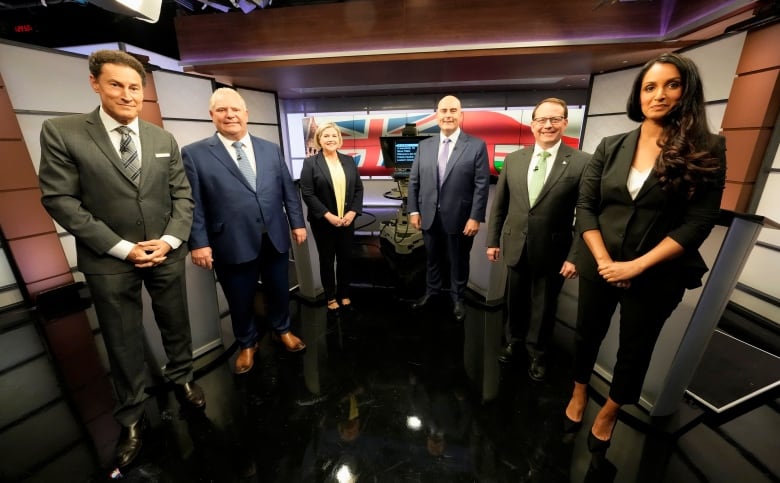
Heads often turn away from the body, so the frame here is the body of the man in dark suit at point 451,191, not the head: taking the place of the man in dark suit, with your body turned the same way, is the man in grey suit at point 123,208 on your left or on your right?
on your right

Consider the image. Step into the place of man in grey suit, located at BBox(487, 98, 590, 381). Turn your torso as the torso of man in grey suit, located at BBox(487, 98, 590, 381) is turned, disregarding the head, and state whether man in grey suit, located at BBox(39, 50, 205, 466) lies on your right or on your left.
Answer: on your right

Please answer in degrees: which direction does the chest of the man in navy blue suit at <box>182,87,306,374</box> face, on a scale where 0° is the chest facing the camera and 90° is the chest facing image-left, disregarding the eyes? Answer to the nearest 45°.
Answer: approximately 0°

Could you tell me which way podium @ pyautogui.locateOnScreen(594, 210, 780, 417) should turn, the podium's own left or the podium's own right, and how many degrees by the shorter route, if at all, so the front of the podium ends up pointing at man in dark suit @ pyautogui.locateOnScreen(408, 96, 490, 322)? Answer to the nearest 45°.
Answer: approximately 45° to the podium's own right

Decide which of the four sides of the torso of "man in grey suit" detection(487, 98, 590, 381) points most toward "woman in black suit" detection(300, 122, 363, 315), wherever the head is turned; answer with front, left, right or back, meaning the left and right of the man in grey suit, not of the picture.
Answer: right

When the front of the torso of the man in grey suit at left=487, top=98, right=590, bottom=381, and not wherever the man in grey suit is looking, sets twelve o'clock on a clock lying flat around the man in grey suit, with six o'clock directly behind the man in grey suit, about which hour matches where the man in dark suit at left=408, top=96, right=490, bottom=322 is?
The man in dark suit is roughly at 4 o'clock from the man in grey suit.

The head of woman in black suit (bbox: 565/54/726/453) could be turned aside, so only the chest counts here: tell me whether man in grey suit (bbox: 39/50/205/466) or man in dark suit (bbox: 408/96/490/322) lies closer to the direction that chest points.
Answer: the man in grey suit

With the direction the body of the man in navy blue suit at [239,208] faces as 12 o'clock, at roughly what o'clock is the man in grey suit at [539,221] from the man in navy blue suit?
The man in grey suit is roughly at 10 o'clock from the man in navy blue suit.

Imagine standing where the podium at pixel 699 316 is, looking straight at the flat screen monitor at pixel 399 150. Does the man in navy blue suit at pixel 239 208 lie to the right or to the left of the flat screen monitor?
left

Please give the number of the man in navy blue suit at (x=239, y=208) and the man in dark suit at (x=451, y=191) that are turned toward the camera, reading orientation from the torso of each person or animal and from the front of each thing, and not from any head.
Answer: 2

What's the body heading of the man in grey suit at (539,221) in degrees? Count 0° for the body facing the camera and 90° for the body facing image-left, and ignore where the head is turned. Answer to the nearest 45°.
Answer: approximately 0°
